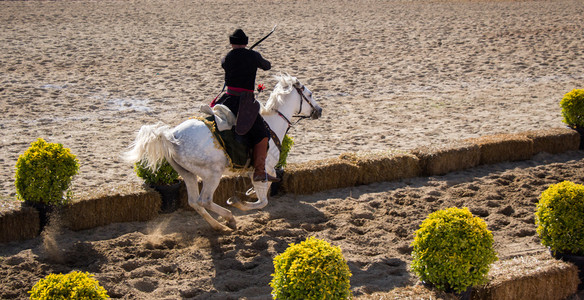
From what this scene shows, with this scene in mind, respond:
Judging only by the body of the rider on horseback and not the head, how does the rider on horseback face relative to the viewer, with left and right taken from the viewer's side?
facing away from the viewer and to the right of the viewer

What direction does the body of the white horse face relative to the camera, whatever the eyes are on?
to the viewer's right

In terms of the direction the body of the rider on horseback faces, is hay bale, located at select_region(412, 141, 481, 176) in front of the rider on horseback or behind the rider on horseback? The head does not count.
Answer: in front

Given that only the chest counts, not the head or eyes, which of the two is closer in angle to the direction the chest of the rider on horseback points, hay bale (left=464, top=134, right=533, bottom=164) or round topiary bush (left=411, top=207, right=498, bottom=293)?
the hay bale

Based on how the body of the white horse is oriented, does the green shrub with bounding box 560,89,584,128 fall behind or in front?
in front

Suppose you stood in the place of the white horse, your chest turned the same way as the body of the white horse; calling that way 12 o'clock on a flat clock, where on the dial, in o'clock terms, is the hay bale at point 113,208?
The hay bale is roughly at 7 o'clock from the white horse.

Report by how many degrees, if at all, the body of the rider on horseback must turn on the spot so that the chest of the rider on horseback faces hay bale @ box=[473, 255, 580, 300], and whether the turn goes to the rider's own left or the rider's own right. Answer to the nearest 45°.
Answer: approximately 90° to the rider's own right

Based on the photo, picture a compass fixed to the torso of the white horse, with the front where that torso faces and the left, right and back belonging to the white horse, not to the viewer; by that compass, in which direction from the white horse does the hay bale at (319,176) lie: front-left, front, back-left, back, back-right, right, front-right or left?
front-left

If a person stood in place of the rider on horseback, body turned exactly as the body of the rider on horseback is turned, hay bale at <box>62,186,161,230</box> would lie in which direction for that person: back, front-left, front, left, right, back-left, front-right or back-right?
back-left

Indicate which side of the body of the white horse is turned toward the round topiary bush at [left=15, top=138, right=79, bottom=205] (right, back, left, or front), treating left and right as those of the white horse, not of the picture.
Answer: back
